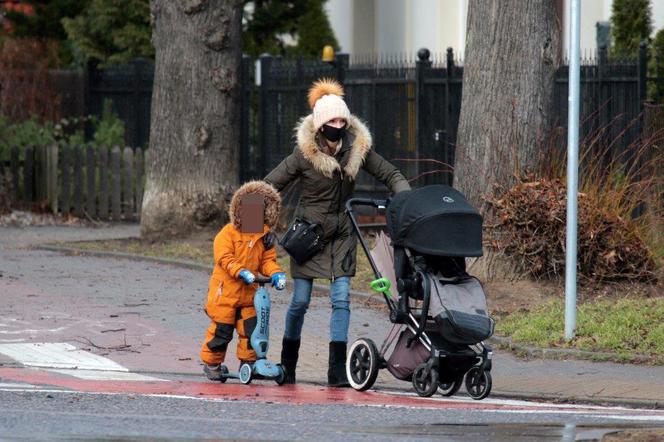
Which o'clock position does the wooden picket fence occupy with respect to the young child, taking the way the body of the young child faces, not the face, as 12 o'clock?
The wooden picket fence is roughly at 7 o'clock from the young child.

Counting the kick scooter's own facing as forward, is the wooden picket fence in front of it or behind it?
behind

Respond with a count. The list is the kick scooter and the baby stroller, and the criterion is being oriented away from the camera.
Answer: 0

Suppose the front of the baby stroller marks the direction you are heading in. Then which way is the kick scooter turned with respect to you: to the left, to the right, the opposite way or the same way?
the same way

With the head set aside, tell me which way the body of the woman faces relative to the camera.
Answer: toward the camera

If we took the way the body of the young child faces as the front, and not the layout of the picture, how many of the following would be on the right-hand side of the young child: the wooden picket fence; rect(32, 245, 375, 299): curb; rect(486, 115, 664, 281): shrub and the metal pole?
0

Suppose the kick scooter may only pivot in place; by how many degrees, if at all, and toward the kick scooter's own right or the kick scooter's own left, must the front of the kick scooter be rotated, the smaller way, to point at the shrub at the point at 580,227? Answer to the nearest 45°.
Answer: approximately 90° to the kick scooter's own left

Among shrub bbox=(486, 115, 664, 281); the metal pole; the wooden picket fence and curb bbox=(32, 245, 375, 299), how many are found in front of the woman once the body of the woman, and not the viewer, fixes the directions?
0

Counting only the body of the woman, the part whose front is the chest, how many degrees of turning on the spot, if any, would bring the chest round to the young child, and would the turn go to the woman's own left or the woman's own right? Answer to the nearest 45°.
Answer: approximately 90° to the woman's own right

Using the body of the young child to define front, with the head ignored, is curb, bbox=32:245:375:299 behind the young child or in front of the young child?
behind

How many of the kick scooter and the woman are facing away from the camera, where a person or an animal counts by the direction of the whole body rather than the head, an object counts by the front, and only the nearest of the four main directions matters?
0

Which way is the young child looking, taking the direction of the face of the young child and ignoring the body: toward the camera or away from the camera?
toward the camera

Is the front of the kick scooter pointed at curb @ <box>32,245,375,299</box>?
no

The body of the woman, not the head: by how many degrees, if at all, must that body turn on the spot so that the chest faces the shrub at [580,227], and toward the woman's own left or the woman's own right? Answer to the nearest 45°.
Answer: approximately 135° to the woman's own left

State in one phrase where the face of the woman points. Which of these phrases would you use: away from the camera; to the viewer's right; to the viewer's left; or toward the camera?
toward the camera

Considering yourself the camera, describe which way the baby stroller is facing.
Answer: facing the viewer and to the right of the viewer

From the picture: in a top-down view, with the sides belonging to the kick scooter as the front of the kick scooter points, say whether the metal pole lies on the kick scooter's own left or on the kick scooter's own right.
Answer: on the kick scooter's own left

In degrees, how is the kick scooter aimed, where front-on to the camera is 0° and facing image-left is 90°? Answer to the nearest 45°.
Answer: approximately 315°

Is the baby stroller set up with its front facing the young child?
no
